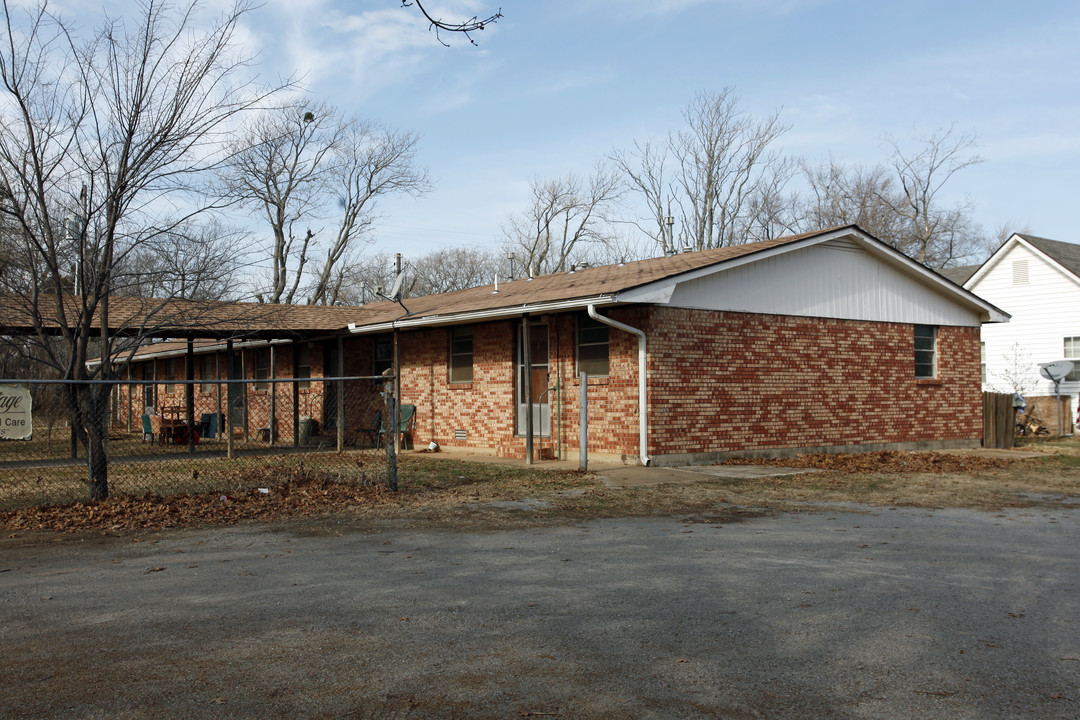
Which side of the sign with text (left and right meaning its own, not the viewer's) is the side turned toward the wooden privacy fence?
left

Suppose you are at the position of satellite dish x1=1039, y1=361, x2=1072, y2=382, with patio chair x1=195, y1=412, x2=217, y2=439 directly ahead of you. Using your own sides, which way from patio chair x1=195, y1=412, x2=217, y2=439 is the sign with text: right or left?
left

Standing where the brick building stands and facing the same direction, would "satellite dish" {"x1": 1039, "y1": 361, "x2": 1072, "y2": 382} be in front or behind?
behind

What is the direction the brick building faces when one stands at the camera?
facing the viewer and to the left of the viewer

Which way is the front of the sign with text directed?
toward the camera

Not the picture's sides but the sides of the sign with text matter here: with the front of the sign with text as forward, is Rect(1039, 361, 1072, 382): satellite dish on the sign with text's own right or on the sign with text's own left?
on the sign with text's own left

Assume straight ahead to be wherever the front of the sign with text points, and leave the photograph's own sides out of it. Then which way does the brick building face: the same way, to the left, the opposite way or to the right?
to the right

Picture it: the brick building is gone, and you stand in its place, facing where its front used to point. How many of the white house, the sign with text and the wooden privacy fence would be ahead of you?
1

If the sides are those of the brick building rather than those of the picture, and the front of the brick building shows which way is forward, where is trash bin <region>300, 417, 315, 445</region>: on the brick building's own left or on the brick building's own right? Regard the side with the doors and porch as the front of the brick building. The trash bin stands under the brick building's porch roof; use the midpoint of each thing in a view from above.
on the brick building's own right

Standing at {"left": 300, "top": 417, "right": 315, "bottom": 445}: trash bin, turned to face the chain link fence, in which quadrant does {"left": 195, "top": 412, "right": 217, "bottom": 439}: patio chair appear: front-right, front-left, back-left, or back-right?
back-right

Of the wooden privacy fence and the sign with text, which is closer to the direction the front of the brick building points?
the sign with text

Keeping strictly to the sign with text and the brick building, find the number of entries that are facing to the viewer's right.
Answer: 0

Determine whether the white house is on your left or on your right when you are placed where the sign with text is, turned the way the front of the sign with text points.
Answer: on your left
